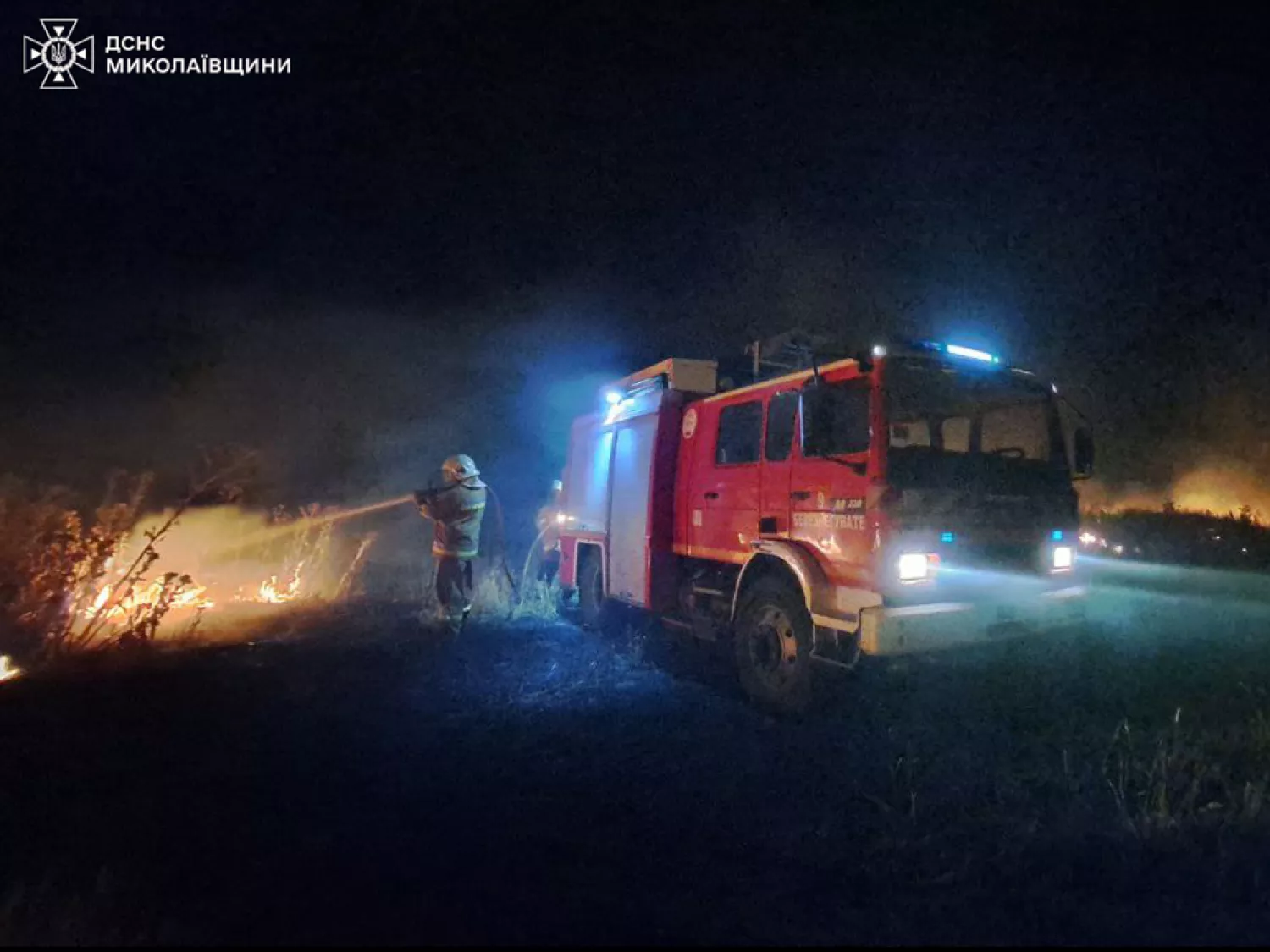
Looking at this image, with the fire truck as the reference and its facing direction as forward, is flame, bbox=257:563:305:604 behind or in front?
behind

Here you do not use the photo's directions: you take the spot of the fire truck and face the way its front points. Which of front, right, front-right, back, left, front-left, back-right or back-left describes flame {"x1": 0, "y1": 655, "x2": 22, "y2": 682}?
back-right

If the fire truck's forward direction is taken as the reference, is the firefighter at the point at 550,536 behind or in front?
behind

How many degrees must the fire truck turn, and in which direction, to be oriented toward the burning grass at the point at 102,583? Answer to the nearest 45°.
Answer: approximately 135° to its right

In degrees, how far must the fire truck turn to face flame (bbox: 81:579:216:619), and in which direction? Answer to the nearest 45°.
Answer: approximately 135° to its right

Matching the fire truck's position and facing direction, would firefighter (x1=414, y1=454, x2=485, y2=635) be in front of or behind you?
behind

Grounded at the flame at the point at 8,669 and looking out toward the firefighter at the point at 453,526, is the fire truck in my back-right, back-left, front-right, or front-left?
front-right

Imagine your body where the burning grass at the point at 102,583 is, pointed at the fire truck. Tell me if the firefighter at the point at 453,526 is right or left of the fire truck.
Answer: left

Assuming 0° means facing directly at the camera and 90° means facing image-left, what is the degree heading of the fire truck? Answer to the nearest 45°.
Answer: approximately 315°
